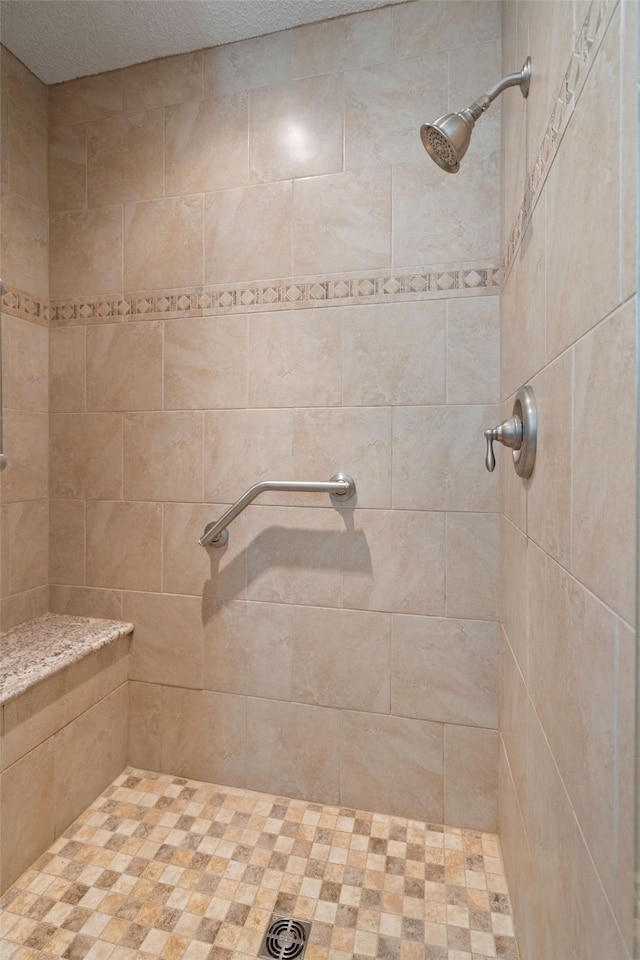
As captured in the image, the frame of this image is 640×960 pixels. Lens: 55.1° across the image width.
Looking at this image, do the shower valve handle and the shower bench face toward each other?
yes

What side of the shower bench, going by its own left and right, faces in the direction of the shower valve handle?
front

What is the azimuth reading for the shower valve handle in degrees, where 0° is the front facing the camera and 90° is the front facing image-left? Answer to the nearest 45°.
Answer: approximately 90°

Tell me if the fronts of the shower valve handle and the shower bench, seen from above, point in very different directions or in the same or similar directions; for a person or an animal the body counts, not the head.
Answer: very different directions

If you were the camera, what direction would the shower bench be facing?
facing the viewer and to the right of the viewer

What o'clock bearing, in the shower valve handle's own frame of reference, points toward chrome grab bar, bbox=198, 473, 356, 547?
The chrome grab bar is roughly at 1 o'clock from the shower valve handle.

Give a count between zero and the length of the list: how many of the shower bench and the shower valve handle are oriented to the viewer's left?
1

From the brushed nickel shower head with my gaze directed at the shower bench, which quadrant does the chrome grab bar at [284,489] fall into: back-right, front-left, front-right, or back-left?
front-right
